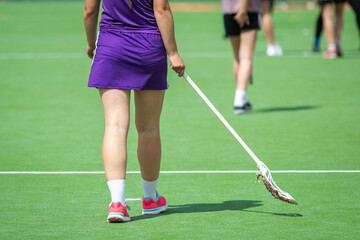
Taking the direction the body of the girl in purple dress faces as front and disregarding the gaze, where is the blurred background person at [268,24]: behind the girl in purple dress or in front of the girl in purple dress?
in front

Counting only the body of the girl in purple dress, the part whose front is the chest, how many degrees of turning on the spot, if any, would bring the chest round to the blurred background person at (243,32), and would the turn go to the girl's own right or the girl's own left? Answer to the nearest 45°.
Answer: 0° — they already face them

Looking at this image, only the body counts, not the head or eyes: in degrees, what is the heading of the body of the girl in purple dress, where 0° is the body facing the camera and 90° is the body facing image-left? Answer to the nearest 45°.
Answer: approximately 180°
